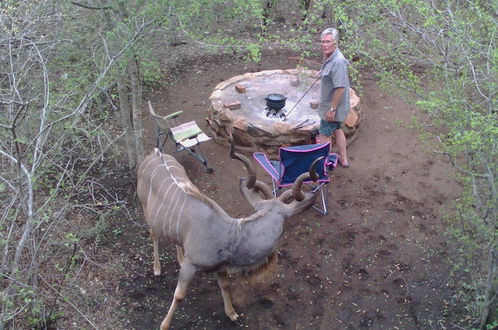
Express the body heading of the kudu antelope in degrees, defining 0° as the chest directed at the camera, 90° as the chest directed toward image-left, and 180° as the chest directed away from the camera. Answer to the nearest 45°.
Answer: approximately 315°

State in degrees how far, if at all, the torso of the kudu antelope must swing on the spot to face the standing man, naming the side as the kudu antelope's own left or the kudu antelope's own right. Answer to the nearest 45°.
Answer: approximately 90° to the kudu antelope's own left

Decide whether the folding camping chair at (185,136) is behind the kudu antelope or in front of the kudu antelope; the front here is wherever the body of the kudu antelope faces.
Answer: behind

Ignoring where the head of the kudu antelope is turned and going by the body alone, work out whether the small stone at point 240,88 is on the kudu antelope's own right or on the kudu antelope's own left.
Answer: on the kudu antelope's own left

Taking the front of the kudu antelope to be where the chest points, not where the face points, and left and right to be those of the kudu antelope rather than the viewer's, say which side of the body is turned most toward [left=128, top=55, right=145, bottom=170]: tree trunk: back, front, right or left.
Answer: back

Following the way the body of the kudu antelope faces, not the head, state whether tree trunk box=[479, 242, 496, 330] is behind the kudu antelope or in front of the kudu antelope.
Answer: in front

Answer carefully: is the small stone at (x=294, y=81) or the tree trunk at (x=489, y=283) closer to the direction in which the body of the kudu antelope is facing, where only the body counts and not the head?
the tree trunk

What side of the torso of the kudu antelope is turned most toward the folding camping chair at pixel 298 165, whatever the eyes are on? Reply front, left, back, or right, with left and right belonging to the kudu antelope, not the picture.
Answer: left

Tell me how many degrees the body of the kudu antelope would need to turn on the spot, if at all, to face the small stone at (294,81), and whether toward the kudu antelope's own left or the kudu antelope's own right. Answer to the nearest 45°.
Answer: approximately 135° to the kudu antelope's own left

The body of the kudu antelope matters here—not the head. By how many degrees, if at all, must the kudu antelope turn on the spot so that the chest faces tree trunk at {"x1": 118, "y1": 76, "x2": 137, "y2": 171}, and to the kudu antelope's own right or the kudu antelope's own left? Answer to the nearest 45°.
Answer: approximately 180°

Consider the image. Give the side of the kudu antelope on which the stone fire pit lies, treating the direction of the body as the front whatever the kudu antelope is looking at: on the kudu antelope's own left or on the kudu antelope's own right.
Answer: on the kudu antelope's own left

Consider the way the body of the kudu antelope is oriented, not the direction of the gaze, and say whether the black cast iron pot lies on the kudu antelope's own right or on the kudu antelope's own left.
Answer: on the kudu antelope's own left
